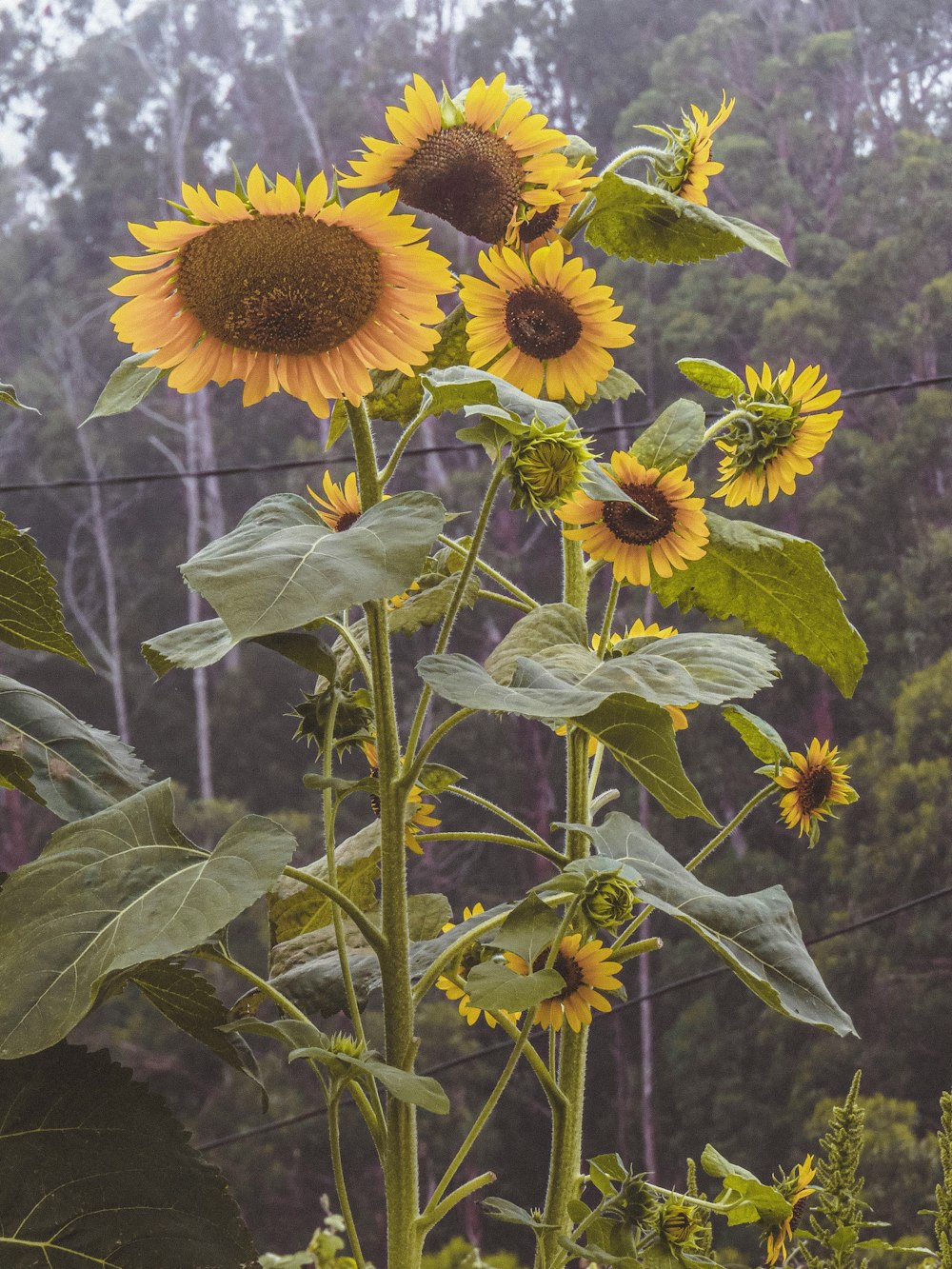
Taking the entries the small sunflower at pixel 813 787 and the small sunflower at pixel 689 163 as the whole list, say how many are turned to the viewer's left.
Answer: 0

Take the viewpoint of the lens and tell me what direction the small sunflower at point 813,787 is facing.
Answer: facing the viewer and to the right of the viewer

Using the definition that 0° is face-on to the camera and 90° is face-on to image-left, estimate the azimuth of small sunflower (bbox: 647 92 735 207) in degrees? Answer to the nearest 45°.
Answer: approximately 270°
